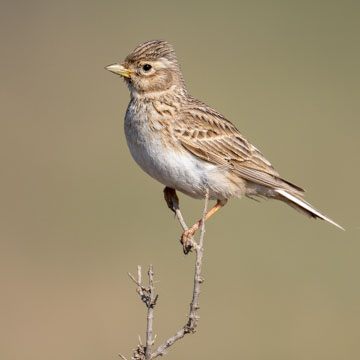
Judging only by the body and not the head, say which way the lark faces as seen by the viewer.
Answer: to the viewer's left
